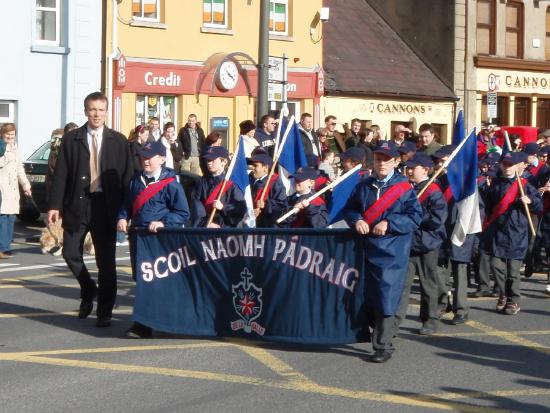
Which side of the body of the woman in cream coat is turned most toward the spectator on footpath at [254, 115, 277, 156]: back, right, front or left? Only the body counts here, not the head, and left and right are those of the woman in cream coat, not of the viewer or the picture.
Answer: left

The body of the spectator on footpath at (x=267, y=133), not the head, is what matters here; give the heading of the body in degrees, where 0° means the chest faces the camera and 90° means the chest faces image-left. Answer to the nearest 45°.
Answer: approximately 315°

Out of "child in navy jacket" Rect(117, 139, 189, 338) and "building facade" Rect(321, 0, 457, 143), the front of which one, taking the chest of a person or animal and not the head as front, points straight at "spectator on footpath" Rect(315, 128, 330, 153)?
the building facade

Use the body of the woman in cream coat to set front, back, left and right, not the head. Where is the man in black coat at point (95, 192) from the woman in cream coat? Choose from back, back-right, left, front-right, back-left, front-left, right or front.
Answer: front-right

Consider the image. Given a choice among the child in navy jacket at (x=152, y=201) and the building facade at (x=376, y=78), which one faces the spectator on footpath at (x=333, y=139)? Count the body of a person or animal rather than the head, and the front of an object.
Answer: the building facade

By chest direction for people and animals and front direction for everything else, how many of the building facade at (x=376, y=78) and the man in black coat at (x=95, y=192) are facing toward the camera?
2

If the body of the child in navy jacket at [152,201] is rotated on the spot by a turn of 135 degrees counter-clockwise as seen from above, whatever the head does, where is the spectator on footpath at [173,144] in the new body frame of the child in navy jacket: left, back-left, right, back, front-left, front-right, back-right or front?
left

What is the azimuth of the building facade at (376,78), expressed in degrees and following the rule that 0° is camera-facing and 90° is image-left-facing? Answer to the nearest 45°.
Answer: approximately 0°
